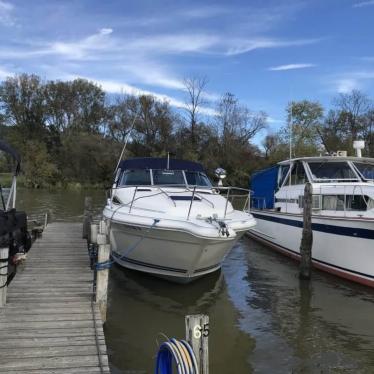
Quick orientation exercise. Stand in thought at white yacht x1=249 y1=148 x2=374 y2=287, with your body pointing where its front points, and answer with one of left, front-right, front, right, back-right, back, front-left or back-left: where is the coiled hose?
front-right

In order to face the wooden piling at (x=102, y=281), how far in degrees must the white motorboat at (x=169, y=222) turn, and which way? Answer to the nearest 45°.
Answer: approximately 45° to its right

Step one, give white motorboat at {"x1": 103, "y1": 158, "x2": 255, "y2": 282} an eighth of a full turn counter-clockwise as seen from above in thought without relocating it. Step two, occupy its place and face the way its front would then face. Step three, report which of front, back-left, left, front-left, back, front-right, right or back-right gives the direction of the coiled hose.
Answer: right

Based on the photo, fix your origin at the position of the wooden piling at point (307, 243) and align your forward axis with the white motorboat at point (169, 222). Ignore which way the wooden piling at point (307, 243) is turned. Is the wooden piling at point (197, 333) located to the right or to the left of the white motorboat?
left

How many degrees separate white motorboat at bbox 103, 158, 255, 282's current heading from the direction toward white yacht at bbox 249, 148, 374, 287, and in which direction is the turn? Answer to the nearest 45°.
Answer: approximately 90° to its left

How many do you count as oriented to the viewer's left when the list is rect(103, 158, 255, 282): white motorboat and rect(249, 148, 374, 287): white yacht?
0

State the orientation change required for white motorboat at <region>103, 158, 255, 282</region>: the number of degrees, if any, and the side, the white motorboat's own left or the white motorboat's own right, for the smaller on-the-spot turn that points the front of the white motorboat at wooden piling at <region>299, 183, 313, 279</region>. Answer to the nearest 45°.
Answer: approximately 90° to the white motorboat's own left

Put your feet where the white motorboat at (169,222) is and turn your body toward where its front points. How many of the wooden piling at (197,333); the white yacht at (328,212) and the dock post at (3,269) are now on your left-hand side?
1
